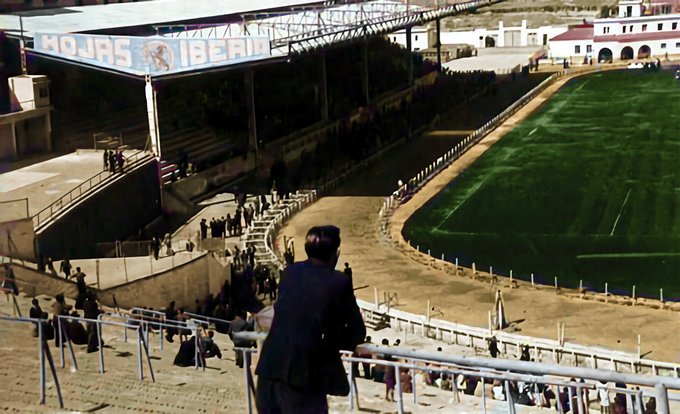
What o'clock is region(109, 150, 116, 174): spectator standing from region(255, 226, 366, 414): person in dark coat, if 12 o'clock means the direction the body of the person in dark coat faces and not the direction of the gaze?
The spectator standing is roughly at 10 o'clock from the person in dark coat.

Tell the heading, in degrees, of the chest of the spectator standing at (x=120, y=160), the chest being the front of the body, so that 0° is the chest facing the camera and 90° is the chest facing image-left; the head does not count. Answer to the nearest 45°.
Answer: approximately 270°

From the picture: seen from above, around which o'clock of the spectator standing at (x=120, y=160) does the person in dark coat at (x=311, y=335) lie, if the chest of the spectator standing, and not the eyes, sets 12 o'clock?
The person in dark coat is roughly at 3 o'clock from the spectator standing.

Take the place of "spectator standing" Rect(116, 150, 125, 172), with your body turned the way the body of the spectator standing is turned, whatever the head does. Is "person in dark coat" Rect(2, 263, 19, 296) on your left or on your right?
on your right

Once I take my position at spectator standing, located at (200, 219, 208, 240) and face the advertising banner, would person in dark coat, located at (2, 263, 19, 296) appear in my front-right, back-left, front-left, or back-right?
back-left

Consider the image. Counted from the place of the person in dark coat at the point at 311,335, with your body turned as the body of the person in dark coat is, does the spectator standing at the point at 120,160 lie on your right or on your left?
on your left

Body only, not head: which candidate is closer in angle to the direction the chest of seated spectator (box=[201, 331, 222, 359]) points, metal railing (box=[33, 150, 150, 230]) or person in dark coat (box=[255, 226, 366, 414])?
the metal railing

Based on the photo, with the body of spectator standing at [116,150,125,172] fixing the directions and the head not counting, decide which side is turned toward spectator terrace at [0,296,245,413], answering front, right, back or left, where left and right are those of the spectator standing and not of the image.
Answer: right

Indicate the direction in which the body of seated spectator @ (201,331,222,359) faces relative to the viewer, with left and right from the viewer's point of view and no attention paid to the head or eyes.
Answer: facing away from the viewer and to the right of the viewer

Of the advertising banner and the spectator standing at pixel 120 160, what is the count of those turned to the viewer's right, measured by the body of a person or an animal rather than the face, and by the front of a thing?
1
